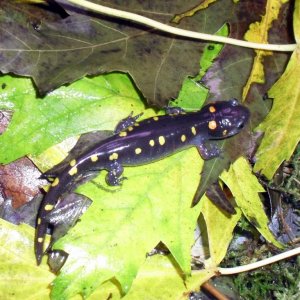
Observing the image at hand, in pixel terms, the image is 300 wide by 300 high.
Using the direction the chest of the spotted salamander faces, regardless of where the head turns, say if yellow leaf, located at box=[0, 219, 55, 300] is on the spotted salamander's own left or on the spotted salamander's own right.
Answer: on the spotted salamander's own right

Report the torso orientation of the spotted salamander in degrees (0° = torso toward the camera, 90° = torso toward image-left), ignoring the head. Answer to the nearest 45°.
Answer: approximately 270°
